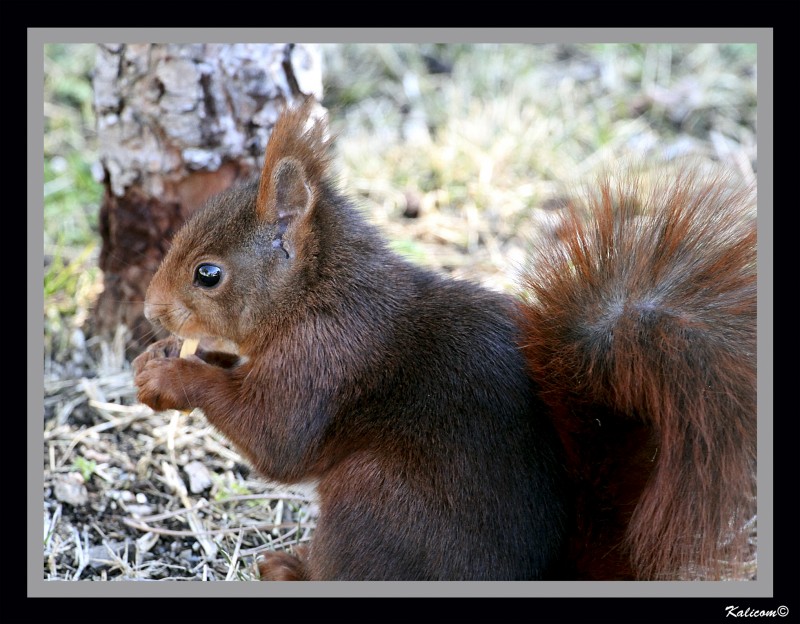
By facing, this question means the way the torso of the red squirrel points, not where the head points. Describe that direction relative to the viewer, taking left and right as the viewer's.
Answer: facing to the left of the viewer

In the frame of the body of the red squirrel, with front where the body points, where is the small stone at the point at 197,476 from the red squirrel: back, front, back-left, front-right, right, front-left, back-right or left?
front-right
